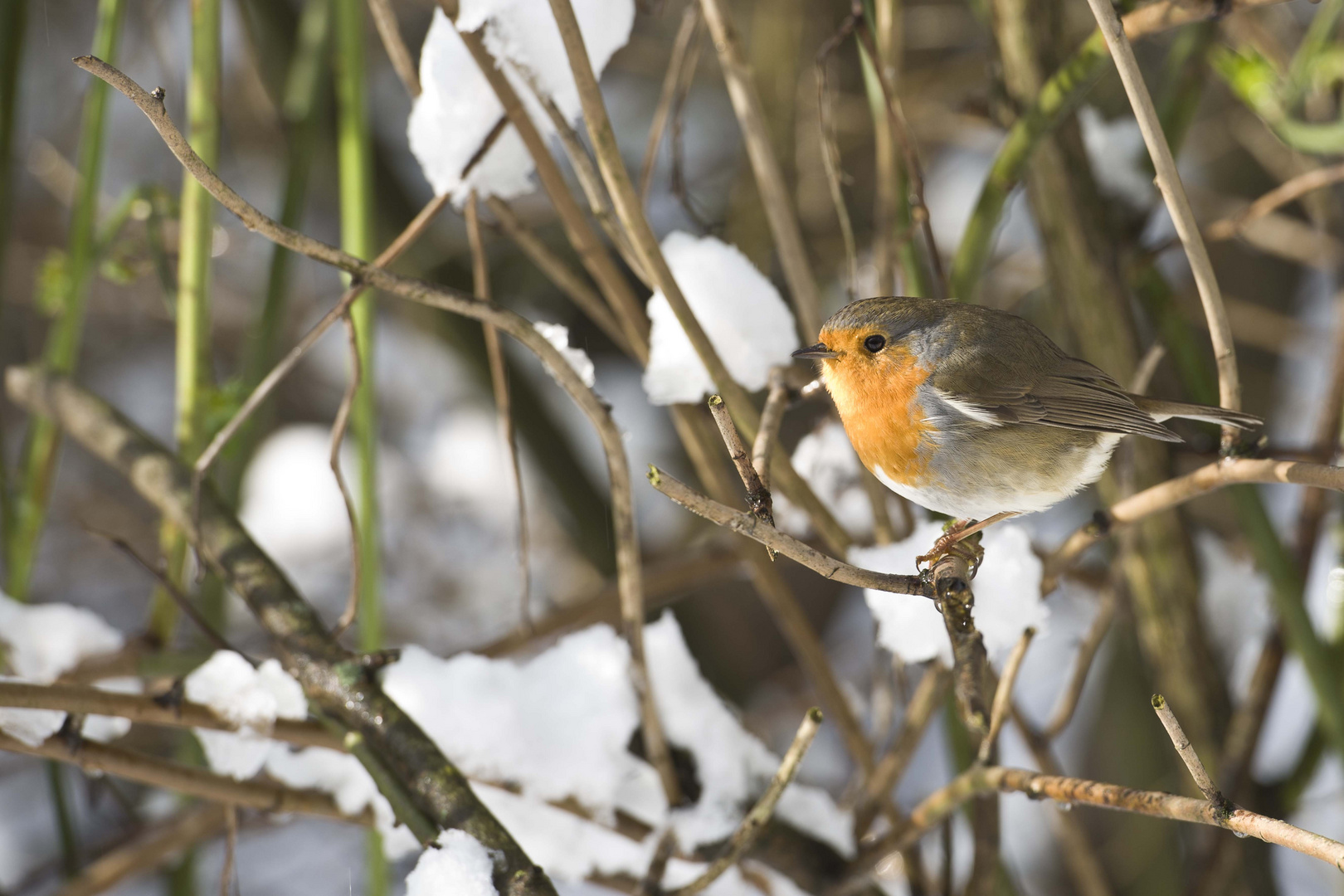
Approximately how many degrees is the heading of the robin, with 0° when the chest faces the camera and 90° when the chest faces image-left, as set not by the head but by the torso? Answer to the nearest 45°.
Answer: approximately 90°

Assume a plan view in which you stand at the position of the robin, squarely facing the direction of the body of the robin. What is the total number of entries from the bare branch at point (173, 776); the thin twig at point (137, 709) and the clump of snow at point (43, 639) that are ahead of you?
3

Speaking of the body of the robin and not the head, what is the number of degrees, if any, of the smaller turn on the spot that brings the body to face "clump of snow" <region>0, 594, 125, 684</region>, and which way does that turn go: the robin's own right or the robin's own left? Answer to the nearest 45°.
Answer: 0° — it already faces it
